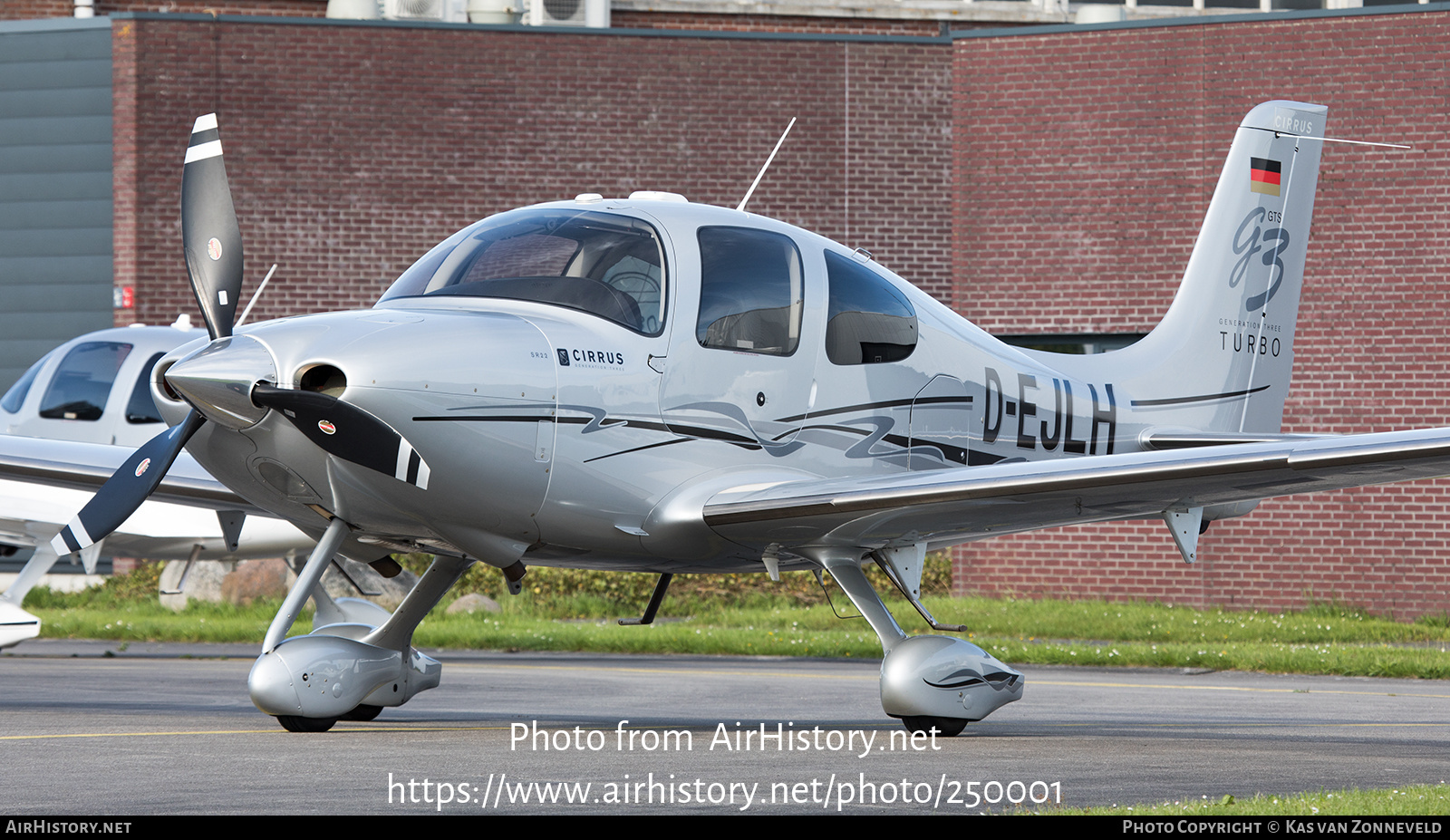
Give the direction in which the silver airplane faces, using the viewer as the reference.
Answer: facing the viewer and to the left of the viewer

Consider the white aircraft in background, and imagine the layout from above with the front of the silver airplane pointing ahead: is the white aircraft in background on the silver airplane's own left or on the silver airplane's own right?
on the silver airplane's own right

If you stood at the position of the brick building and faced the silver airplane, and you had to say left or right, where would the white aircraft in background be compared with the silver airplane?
right

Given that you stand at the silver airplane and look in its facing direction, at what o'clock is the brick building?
The brick building is roughly at 5 o'clock from the silver airplane.
